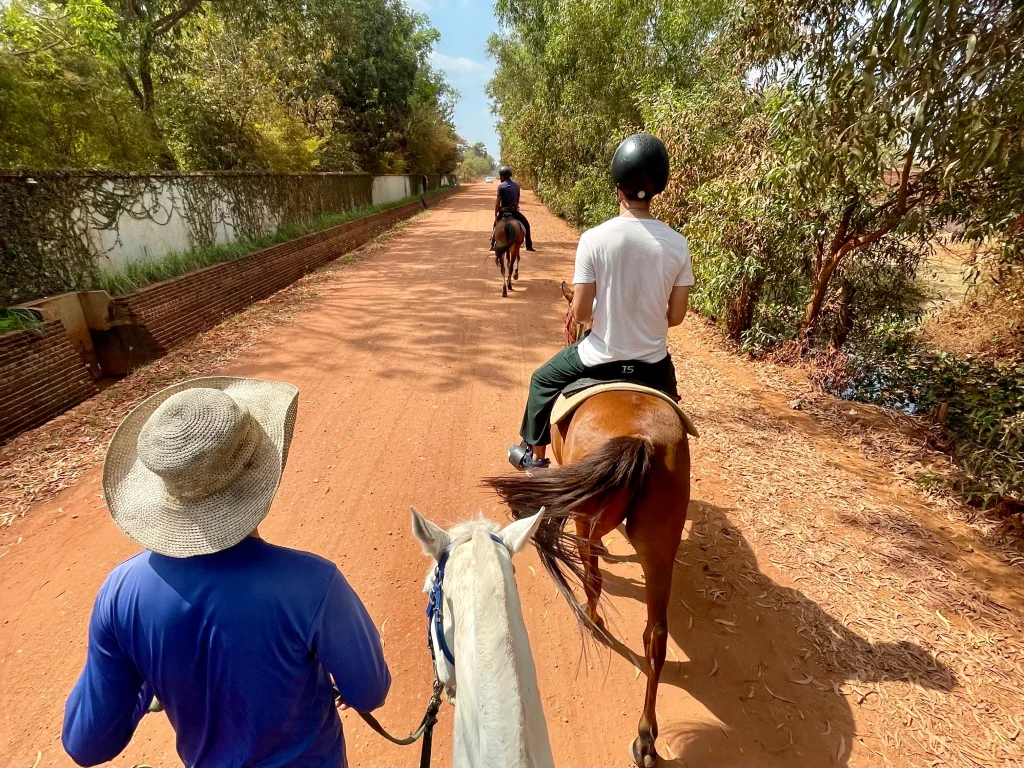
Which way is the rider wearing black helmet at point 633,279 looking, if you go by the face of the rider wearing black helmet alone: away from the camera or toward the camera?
away from the camera

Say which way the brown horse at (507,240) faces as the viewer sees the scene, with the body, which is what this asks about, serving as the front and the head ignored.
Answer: away from the camera

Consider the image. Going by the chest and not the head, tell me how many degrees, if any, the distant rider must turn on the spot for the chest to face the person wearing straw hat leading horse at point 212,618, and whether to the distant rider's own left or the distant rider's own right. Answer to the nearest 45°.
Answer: approximately 180°

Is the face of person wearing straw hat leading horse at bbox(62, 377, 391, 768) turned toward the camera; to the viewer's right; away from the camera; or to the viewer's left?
away from the camera

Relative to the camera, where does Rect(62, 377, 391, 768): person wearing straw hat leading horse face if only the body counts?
away from the camera

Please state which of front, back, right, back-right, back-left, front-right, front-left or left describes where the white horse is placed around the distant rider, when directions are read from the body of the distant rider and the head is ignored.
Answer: back

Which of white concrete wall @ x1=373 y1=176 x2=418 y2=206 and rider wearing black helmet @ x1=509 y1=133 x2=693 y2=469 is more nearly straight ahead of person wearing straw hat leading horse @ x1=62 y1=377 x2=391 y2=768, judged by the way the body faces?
the white concrete wall

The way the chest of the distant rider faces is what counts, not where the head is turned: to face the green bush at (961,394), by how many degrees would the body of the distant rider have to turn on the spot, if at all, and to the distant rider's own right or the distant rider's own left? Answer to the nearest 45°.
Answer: approximately 135° to the distant rider's own right

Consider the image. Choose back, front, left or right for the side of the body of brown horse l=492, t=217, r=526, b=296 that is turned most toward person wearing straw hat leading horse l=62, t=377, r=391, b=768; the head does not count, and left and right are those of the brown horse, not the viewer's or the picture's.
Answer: back

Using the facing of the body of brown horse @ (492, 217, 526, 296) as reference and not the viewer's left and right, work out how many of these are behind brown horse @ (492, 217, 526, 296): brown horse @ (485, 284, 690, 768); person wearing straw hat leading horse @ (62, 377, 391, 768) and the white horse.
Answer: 3

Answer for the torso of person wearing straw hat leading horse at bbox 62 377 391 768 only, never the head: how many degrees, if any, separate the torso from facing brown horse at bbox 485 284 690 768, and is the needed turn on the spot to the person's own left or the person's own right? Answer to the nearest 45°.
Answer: approximately 90° to the person's own right

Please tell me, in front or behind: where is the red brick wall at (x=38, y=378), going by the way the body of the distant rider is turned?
behind

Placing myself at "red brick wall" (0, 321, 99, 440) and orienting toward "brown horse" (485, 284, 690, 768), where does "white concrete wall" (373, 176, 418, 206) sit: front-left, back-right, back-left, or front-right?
back-left

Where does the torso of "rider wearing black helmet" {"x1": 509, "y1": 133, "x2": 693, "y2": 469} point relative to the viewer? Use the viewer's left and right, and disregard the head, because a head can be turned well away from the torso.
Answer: facing away from the viewer

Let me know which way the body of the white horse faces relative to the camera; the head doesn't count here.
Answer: away from the camera

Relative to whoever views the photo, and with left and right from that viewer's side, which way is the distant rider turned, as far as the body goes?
facing away from the viewer
